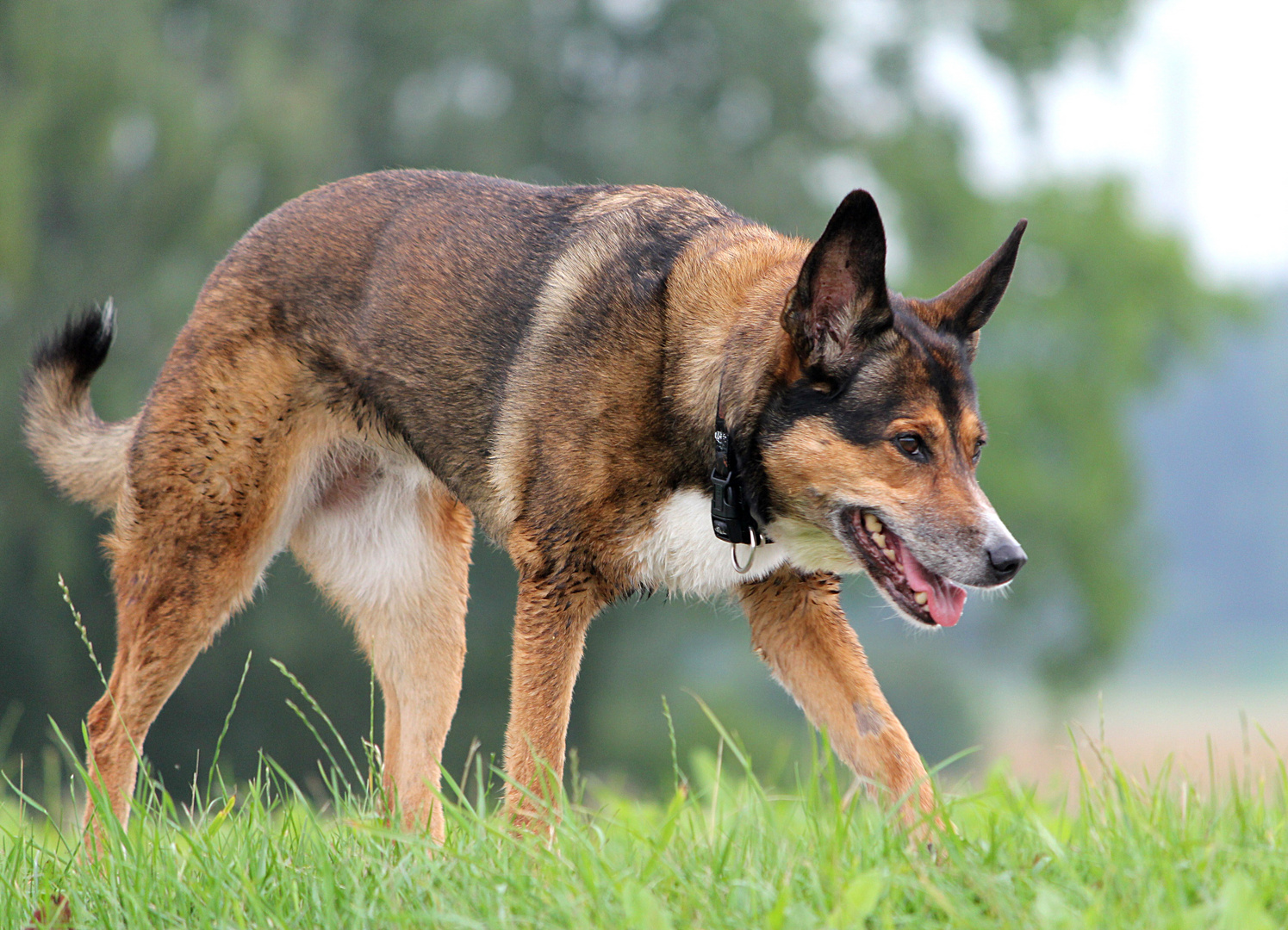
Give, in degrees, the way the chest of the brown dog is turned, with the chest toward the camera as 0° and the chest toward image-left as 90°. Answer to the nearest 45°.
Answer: approximately 270°
